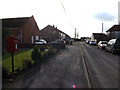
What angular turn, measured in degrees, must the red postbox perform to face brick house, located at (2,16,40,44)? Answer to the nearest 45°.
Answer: approximately 135° to its left

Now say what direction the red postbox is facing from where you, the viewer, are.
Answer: facing the viewer and to the right of the viewer
